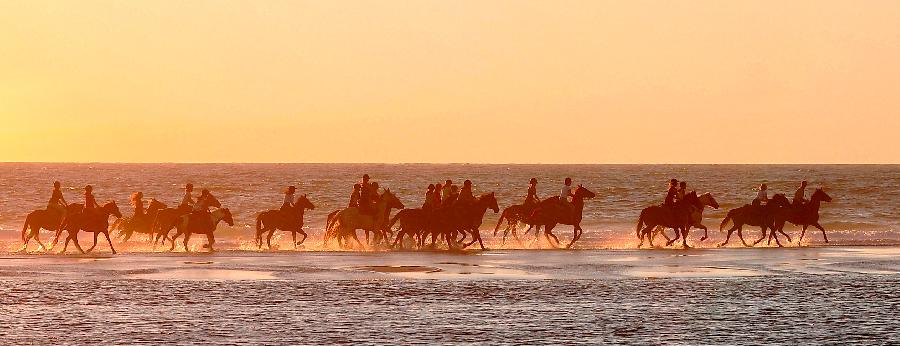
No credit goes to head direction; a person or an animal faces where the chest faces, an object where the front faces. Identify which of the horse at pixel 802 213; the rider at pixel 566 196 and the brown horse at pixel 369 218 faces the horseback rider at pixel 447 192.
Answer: the brown horse

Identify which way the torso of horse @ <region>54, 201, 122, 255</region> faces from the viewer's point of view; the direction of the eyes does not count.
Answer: to the viewer's right

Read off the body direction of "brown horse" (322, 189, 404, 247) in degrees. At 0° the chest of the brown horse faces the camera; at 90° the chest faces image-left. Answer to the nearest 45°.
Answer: approximately 270°

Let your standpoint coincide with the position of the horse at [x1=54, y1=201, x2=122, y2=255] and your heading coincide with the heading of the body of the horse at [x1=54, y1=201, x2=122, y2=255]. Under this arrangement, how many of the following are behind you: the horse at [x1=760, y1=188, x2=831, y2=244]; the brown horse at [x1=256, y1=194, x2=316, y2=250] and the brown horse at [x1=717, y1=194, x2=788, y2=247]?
0

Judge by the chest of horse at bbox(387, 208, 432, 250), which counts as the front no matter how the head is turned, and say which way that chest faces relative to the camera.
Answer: to the viewer's right

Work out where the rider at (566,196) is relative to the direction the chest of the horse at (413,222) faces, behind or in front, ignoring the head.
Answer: in front

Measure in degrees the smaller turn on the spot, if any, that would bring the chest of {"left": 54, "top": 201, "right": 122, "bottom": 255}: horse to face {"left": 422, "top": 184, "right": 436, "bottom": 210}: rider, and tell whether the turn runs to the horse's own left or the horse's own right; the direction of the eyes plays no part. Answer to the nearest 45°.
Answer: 0° — it already faces them

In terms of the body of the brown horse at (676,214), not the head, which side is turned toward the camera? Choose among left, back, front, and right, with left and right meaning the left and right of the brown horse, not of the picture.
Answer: right

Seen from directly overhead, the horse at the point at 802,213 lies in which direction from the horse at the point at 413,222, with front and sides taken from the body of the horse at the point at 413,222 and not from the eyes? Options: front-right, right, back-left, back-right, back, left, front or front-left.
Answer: front

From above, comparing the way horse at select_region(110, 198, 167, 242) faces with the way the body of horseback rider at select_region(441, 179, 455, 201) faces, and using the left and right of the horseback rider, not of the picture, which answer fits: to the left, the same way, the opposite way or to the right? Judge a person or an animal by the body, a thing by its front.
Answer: the same way

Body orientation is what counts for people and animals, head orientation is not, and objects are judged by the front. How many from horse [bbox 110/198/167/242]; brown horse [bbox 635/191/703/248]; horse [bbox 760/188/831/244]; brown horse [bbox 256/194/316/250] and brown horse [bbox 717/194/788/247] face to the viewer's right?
5

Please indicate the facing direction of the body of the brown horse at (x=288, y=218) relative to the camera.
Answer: to the viewer's right

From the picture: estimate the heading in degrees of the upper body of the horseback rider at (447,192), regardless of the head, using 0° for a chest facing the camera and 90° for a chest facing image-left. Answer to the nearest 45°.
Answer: approximately 270°

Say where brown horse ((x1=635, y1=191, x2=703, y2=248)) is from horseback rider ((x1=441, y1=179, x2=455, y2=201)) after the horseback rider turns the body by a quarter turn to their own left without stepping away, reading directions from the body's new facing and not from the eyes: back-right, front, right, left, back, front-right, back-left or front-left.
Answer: right

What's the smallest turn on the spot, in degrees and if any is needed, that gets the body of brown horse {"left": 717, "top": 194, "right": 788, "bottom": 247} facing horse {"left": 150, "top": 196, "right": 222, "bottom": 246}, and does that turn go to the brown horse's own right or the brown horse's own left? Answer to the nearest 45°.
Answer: approximately 135° to the brown horse's own right

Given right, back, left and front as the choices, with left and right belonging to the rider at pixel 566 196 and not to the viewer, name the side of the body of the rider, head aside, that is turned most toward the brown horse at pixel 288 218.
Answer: back

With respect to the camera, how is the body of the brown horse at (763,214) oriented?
to the viewer's right

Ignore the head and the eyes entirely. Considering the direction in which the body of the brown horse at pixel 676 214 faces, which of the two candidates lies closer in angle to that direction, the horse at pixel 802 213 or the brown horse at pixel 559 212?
the horse

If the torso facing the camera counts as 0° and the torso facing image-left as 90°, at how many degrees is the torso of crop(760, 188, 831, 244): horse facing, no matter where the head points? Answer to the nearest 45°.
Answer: approximately 270°

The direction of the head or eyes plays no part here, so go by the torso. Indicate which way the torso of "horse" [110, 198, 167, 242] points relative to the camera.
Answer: to the viewer's right
